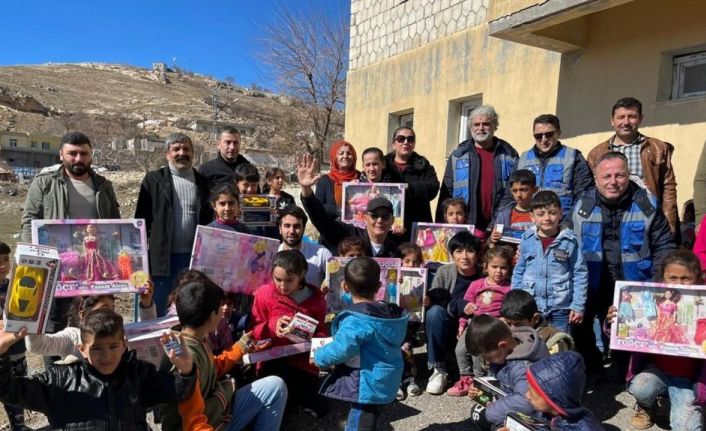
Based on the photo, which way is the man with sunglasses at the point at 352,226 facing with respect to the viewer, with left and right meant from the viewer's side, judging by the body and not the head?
facing the viewer

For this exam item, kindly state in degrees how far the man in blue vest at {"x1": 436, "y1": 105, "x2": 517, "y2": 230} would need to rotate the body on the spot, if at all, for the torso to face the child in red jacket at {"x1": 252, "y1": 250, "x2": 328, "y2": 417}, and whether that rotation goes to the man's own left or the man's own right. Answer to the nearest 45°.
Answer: approximately 45° to the man's own right

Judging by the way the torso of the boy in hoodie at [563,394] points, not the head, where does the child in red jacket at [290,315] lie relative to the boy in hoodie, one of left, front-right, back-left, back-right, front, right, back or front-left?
front

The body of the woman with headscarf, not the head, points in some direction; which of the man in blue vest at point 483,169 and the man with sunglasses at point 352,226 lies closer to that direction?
the man with sunglasses

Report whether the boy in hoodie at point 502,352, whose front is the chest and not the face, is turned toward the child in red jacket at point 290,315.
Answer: yes

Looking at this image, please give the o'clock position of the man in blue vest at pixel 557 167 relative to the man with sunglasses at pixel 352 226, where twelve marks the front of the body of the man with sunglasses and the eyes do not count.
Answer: The man in blue vest is roughly at 9 o'clock from the man with sunglasses.

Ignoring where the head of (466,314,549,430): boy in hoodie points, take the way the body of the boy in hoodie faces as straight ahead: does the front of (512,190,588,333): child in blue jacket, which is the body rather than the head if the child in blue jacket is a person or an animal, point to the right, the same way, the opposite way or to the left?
to the left

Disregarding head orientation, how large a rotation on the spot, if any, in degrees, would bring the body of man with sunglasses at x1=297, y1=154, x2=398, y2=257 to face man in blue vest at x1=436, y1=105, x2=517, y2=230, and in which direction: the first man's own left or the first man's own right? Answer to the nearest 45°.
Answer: approximately 135° to the first man's own left

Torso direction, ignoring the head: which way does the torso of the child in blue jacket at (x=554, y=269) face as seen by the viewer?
toward the camera

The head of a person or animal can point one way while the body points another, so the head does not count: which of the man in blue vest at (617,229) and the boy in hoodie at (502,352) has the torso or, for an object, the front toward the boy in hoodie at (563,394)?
the man in blue vest
